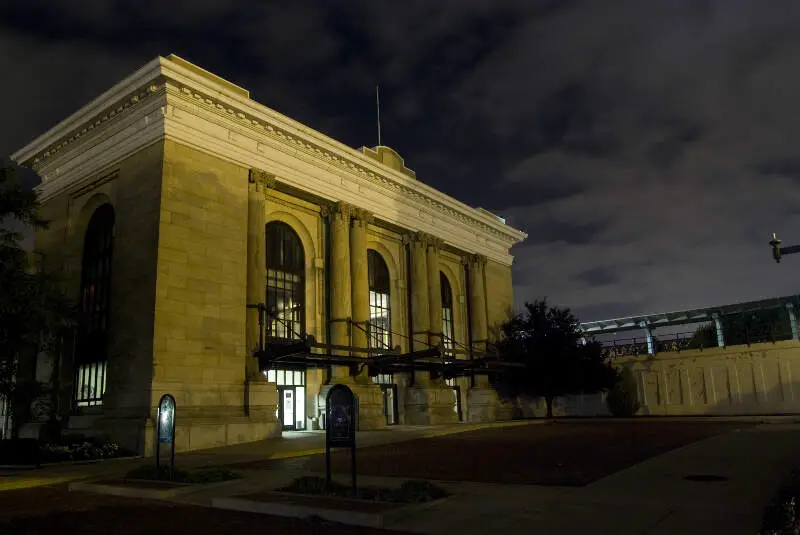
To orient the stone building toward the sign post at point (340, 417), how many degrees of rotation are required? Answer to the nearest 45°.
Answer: approximately 45° to its right

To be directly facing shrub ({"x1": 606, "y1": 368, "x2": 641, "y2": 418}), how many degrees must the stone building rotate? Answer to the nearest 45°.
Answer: approximately 90° to its left

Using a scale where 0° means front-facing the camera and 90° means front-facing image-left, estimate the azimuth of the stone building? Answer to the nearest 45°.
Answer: approximately 315°

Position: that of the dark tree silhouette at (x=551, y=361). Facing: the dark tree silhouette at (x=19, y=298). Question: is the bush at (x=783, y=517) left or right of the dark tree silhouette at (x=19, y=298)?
left

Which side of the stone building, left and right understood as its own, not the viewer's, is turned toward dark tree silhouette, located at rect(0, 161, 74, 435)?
right
